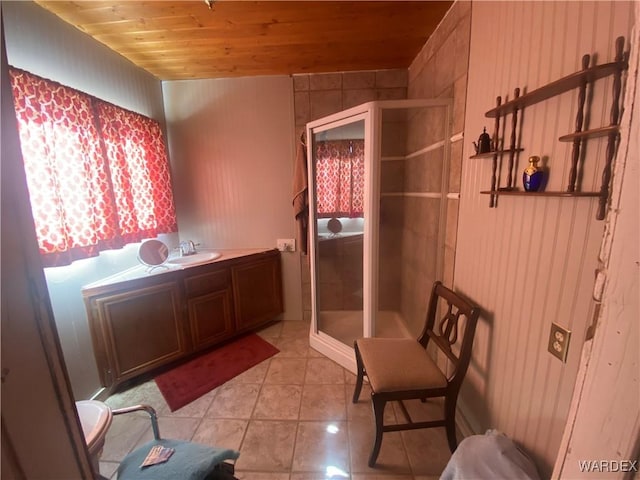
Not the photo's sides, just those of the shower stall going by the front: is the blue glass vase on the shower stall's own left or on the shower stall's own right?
on the shower stall's own left

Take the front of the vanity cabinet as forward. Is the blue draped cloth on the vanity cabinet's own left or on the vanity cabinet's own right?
on the vanity cabinet's own right

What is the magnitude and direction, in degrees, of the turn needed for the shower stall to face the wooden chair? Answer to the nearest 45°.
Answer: approximately 45° to its left

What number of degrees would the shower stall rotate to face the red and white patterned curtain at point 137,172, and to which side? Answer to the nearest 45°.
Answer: approximately 45° to its right

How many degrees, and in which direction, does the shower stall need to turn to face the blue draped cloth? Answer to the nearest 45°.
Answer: approximately 45° to its left

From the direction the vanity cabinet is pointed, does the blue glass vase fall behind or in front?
in front

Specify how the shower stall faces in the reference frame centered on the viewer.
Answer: facing the viewer and to the left of the viewer

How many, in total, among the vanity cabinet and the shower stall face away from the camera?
0

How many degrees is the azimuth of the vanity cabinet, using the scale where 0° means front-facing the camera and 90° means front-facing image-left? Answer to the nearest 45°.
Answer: approximately 315°
